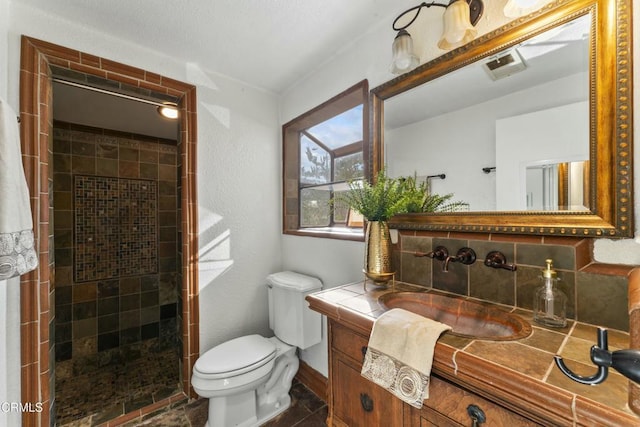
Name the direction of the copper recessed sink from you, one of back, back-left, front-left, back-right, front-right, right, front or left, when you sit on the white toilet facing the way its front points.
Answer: left

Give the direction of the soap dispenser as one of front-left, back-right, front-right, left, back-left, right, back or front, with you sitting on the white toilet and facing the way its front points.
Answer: left

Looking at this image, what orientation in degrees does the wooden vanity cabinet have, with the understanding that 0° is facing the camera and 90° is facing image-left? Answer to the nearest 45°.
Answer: approximately 45°

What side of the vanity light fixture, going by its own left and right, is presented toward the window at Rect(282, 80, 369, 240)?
right

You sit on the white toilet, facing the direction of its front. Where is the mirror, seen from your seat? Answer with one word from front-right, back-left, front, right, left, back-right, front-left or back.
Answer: left

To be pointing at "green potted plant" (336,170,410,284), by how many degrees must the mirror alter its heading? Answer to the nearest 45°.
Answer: approximately 45° to its right

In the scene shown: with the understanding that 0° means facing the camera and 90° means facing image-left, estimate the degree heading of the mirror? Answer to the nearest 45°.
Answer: approximately 45°

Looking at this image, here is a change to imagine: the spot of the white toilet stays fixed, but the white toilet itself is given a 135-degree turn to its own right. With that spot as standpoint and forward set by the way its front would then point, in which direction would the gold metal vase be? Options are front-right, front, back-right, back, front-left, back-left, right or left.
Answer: back-right
